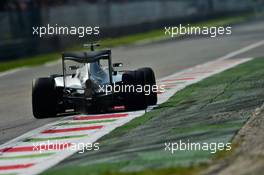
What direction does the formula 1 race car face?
away from the camera
